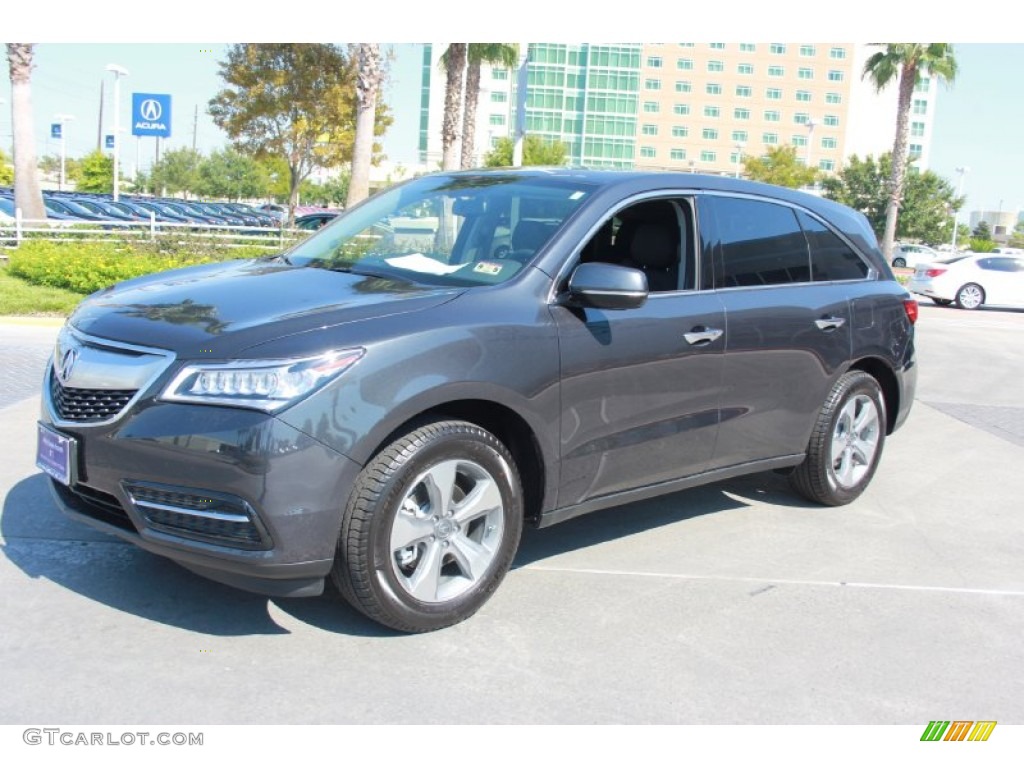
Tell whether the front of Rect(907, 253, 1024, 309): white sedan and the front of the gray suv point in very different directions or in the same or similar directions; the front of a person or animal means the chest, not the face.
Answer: very different directions

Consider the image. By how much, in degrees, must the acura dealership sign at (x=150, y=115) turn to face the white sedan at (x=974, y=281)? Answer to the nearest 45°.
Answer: approximately 45° to its left

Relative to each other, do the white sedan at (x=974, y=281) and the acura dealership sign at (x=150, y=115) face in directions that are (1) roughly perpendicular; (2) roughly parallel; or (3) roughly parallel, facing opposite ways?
roughly perpendicular

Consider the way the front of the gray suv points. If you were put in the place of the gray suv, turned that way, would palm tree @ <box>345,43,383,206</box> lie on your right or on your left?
on your right

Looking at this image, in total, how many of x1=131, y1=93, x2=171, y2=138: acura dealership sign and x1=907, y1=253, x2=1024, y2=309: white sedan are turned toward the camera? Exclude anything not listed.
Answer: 1

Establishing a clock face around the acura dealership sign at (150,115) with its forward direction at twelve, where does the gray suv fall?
The gray suv is roughly at 12 o'clock from the acura dealership sign.

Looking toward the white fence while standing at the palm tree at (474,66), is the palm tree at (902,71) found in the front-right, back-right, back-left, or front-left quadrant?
back-left

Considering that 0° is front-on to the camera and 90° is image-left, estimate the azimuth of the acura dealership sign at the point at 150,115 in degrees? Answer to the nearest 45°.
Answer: approximately 0°

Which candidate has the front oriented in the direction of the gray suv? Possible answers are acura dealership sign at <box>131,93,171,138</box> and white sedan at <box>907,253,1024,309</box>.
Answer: the acura dealership sign

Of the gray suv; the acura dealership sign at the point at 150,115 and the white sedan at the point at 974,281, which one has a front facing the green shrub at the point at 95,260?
the acura dealership sign

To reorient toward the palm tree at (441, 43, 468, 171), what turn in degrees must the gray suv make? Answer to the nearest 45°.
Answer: approximately 135° to its right

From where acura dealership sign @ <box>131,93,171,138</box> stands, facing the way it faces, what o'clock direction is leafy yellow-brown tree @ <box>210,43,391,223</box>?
The leafy yellow-brown tree is roughly at 8 o'clock from the acura dealership sign.

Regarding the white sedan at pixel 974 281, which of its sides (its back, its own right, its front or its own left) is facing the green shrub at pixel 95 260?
back

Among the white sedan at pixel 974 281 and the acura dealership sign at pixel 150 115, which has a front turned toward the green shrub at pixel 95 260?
the acura dealership sign

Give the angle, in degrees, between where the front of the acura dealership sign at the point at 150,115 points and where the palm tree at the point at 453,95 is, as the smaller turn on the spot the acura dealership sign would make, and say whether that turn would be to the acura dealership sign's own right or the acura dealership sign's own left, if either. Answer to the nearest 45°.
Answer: approximately 45° to the acura dealership sign's own left

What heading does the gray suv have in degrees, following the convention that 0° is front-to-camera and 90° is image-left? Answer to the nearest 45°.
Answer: approximately 45°

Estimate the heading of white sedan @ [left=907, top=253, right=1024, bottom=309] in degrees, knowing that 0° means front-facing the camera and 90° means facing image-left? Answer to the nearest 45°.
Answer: approximately 225°
